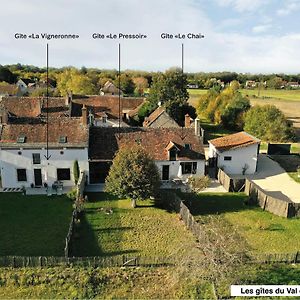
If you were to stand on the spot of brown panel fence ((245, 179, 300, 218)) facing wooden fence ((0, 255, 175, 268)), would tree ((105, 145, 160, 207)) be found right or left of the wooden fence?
right

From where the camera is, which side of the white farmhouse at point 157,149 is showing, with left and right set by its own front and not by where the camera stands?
front

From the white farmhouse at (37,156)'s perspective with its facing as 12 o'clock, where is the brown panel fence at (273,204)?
The brown panel fence is roughly at 10 o'clock from the white farmhouse.

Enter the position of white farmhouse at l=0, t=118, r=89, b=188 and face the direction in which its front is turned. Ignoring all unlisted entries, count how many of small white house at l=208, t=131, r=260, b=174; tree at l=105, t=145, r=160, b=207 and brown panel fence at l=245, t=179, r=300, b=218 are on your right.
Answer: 0

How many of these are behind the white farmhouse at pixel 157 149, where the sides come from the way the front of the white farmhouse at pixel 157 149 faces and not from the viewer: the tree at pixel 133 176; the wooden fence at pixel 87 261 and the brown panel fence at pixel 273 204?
0

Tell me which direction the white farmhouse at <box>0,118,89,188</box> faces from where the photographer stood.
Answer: facing the viewer

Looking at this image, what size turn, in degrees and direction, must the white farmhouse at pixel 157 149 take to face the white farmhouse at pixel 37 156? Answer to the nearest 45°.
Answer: approximately 90° to its right

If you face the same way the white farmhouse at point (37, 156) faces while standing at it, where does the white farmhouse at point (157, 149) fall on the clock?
the white farmhouse at point (157, 149) is roughly at 9 o'clock from the white farmhouse at point (37, 156).

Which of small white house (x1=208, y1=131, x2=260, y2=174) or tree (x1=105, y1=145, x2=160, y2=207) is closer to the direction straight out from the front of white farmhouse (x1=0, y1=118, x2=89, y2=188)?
the tree

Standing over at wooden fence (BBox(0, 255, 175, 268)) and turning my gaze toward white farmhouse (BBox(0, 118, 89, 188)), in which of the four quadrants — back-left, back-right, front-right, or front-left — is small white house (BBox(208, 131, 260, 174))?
front-right

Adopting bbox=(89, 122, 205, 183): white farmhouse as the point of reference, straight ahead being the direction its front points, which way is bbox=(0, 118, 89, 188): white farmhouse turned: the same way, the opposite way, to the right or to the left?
the same way

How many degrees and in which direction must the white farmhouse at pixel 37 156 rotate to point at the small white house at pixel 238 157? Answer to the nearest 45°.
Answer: approximately 90° to its left

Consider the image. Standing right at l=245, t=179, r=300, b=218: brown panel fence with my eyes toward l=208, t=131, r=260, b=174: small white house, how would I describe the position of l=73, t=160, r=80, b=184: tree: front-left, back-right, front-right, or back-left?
front-left

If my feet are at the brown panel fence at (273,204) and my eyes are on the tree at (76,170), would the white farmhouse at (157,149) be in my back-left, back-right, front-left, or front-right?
front-right

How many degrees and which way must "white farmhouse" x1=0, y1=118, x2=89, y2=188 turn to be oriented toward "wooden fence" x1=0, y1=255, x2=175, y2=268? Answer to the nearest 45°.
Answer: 0° — it already faces it

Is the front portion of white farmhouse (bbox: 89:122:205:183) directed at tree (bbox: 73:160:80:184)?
no

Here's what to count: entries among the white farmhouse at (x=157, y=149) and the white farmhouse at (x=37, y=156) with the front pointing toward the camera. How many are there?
2

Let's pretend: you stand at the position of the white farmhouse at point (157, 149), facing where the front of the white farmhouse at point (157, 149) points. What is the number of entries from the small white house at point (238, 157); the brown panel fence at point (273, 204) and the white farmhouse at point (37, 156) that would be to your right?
1

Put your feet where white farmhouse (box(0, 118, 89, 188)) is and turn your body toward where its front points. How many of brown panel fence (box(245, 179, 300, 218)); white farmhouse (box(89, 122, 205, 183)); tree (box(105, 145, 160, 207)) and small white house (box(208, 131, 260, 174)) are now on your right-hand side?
0
